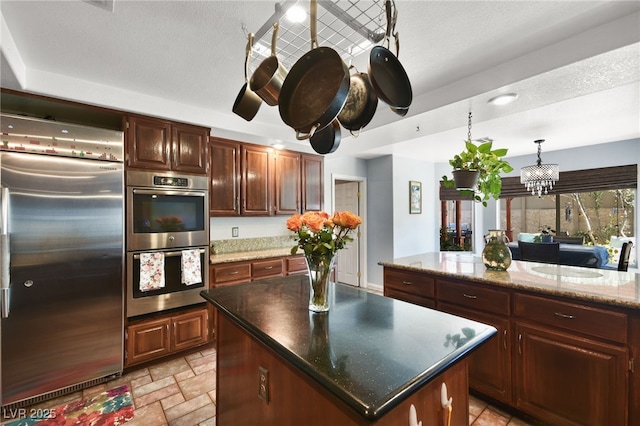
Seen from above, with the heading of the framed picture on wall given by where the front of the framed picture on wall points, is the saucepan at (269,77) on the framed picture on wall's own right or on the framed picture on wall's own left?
on the framed picture on wall's own right

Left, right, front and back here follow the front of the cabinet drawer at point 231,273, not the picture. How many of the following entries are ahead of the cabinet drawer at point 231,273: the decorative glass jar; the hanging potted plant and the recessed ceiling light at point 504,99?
3

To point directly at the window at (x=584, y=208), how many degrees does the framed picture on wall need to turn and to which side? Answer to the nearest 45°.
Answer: approximately 45° to its left

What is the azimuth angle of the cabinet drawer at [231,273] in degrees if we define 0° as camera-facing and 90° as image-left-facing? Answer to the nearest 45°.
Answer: approximately 315°

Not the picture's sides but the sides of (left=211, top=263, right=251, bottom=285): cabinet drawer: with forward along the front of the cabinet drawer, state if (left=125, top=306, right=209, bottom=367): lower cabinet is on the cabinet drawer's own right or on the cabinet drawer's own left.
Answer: on the cabinet drawer's own right

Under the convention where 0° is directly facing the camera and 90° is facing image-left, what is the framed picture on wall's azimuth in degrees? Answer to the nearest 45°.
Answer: approximately 315°

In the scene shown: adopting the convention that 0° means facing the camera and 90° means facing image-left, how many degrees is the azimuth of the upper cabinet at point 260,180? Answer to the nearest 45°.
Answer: approximately 315°

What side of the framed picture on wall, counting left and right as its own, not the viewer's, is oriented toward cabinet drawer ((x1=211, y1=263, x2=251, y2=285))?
right
